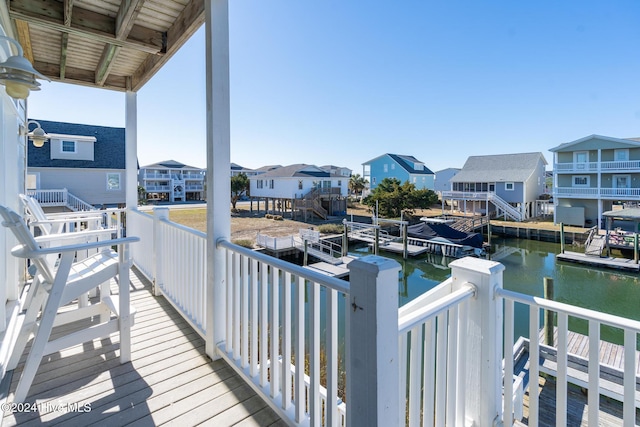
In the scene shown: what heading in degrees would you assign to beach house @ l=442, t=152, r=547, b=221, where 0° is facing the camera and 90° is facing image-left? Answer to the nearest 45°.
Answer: approximately 45°

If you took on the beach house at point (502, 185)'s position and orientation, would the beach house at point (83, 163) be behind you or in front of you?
in front

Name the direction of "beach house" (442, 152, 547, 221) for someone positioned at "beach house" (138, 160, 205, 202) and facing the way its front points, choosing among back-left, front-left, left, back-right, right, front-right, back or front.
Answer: front-left

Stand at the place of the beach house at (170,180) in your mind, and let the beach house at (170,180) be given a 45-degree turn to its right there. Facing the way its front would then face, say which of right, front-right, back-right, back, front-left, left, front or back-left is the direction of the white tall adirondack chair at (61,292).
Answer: front-left

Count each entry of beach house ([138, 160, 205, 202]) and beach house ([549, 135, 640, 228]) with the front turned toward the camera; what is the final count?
2

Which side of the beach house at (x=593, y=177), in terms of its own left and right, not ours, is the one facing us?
front

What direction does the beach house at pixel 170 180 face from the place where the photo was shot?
facing the viewer

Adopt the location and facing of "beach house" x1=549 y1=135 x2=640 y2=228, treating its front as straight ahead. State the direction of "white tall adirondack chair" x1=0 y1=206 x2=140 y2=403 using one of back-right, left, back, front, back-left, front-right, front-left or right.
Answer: front

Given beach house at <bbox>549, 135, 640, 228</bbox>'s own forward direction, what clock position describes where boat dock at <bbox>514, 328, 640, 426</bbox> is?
The boat dock is roughly at 12 o'clock from the beach house.

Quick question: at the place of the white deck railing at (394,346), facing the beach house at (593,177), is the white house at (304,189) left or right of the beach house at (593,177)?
left

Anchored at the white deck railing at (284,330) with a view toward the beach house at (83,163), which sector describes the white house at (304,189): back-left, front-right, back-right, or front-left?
front-right

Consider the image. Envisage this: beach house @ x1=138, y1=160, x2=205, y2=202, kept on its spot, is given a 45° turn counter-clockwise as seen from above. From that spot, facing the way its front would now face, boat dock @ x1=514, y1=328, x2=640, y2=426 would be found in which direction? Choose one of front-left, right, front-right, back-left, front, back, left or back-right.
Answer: front-right

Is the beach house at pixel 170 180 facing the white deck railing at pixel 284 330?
yes

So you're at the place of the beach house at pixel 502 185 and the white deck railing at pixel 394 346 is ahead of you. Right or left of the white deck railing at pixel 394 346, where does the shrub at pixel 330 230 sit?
right
